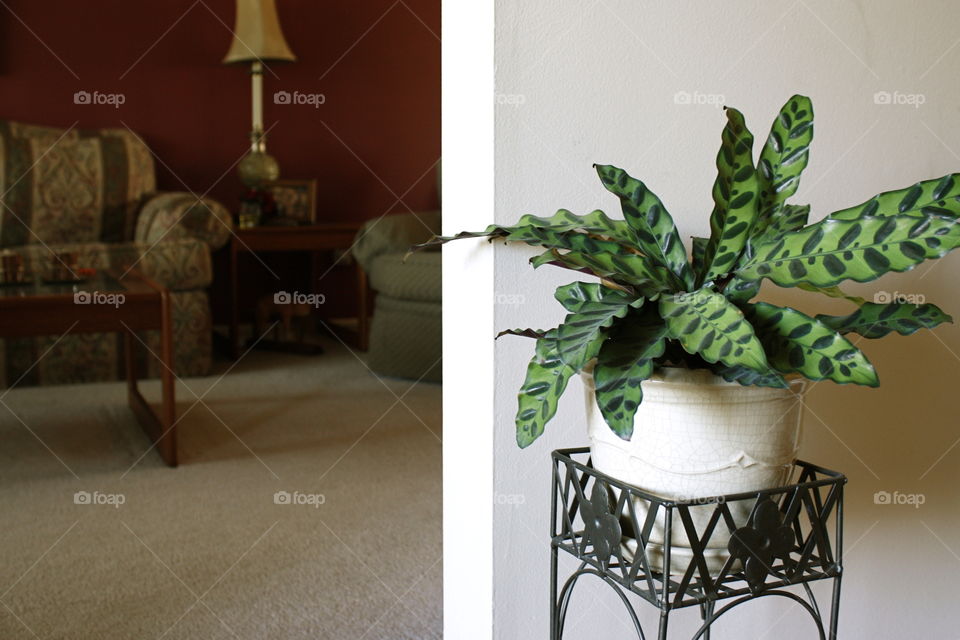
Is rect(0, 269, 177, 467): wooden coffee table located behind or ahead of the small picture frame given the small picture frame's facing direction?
ahead

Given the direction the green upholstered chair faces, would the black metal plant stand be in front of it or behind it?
in front

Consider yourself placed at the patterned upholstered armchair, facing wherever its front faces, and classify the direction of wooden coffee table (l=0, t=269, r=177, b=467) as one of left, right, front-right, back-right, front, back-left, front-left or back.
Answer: front

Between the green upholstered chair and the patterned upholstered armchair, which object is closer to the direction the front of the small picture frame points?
the green upholstered chair

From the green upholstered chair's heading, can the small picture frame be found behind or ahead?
behind

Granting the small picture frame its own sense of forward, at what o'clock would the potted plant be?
The potted plant is roughly at 12 o'clock from the small picture frame.

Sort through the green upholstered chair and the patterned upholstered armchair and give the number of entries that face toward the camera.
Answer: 2

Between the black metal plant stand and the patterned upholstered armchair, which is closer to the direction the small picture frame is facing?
the black metal plant stand
